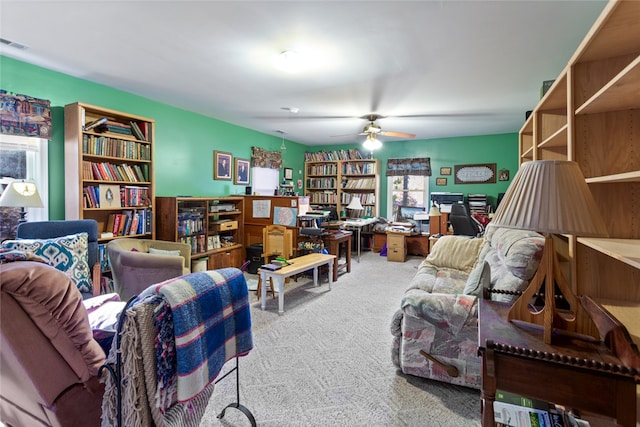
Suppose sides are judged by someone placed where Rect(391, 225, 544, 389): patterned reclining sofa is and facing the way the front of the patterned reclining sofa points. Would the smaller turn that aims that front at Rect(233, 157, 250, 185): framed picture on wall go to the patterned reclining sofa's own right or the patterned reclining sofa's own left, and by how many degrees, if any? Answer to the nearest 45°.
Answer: approximately 45° to the patterned reclining sofa's own right

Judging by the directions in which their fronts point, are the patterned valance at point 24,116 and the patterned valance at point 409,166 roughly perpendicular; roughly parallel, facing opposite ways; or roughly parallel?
roughly perpendicular

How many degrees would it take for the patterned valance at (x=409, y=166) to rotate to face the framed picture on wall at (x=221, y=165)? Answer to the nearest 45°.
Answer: approximately 45° to its right

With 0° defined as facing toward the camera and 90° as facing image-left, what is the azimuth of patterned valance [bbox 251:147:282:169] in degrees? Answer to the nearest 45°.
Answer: approximately 315°

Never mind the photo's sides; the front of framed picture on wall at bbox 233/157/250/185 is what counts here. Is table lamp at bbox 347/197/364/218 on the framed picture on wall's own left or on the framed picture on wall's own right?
on the framed picture on wall's own left

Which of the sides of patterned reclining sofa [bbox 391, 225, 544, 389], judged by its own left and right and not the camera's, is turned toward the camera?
left

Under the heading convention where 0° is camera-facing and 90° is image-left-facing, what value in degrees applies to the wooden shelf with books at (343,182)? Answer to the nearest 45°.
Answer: approximately 0°

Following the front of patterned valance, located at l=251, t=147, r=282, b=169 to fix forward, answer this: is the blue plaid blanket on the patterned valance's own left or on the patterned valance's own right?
on the patterned valance's own right

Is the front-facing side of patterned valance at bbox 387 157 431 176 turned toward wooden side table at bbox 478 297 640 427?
yes

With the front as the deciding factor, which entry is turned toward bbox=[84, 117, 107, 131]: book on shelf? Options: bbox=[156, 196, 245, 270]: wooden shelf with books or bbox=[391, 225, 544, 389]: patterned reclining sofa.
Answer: the patterned reclining sofa

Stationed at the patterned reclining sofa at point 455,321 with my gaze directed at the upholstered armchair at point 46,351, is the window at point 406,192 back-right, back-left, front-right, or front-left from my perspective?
back-right
